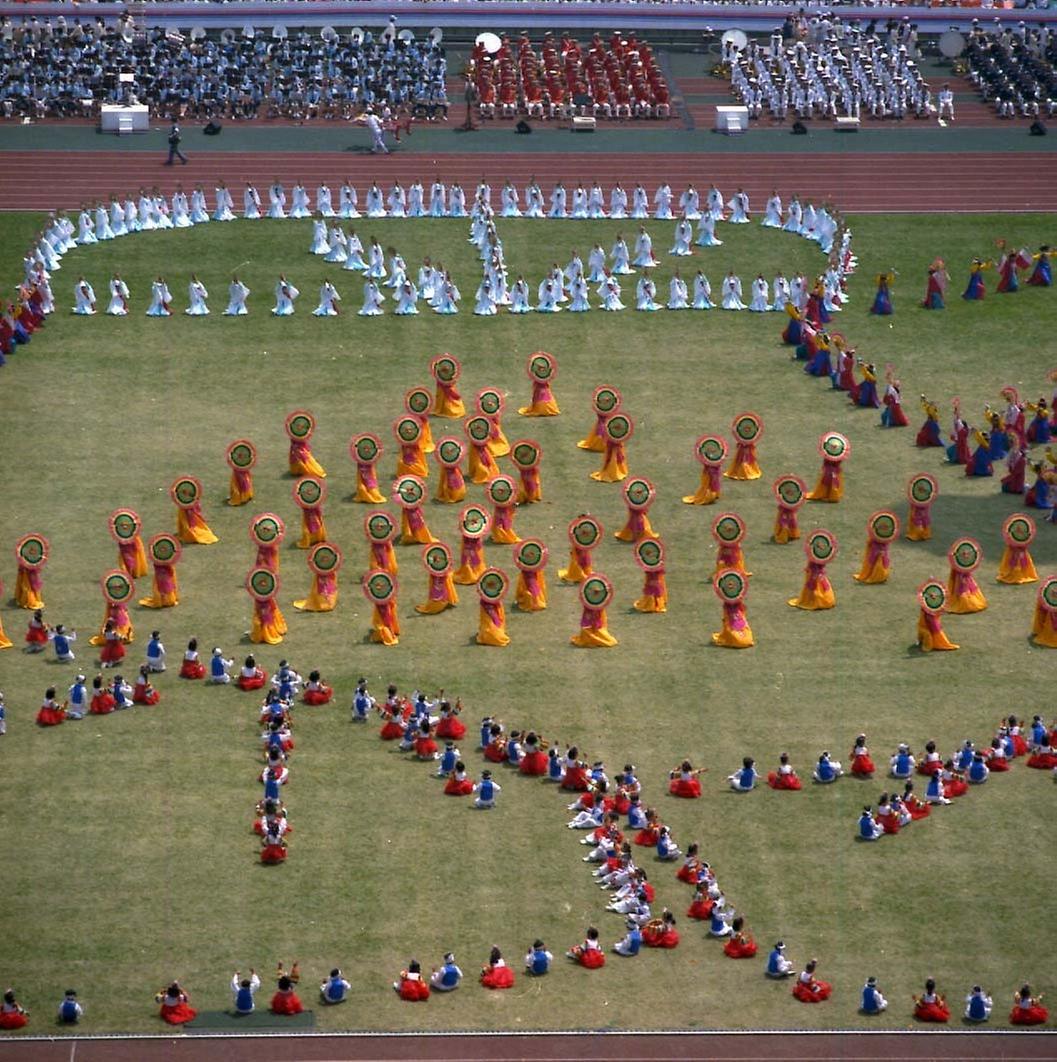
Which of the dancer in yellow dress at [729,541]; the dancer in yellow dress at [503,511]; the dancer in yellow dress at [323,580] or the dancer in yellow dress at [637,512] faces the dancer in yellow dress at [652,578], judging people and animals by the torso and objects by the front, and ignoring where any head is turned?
the dancer in yellow dress at [637,512]

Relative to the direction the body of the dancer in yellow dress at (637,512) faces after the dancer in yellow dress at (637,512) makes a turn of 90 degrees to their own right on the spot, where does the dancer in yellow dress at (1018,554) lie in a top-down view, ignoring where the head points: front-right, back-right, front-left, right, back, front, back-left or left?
back

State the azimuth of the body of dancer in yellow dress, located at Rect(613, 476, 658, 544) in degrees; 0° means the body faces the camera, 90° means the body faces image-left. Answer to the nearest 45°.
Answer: approximately 0°

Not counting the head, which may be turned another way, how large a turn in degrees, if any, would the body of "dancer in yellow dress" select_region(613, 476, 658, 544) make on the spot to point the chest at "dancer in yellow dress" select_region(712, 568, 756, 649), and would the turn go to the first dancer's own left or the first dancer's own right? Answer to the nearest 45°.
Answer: approximately 45° to the first dancer's own left
